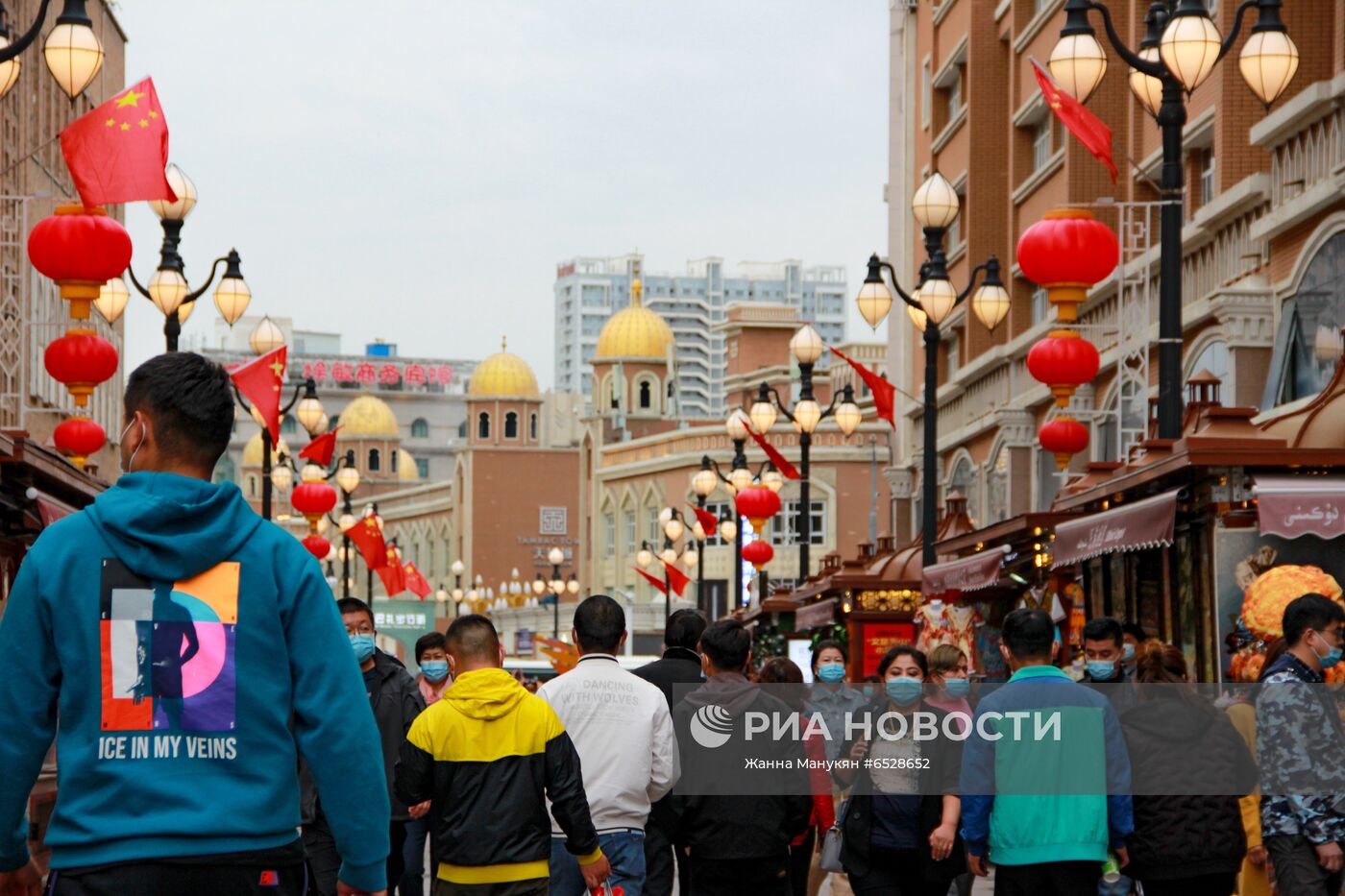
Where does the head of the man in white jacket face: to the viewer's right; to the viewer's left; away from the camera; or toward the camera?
away from the camera

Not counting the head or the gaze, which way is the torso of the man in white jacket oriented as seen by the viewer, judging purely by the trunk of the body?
away from the camera

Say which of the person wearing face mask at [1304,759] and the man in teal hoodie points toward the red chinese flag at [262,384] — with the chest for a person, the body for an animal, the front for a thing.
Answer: the man in teal hoodie

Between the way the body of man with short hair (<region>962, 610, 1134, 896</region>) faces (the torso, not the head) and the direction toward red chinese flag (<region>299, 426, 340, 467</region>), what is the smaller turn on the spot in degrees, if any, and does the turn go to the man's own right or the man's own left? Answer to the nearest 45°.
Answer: approximately 45° to the man's own left

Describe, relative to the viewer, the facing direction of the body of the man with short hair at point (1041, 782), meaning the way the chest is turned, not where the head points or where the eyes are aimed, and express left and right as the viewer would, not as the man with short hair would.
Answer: facing away from the viewer

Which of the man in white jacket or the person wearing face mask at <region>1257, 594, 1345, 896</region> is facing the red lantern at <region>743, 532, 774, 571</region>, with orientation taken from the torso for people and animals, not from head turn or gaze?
the man in white jacket

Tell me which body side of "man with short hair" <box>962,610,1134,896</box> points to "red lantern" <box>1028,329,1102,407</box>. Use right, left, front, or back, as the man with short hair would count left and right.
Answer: front

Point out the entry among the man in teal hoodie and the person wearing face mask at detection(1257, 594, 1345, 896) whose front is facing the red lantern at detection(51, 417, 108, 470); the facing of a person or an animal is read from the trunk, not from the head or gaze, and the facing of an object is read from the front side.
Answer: the man in teal hoodie

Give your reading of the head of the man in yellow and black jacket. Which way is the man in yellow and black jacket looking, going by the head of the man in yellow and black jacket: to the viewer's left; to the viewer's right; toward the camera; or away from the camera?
away from the camera

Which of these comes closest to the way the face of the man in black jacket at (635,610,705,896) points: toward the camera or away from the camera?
away from the camera

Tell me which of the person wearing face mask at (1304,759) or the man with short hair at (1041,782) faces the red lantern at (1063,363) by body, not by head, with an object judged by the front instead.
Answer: the man with short hair

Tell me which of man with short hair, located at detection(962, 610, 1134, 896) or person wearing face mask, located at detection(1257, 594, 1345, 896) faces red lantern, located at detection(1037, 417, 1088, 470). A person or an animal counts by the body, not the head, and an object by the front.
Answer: the man with short hair

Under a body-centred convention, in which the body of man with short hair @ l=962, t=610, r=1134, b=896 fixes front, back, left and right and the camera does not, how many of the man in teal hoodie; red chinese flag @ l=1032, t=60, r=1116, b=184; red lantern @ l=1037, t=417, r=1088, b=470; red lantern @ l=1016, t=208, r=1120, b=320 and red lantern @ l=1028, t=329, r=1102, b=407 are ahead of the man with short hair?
4
